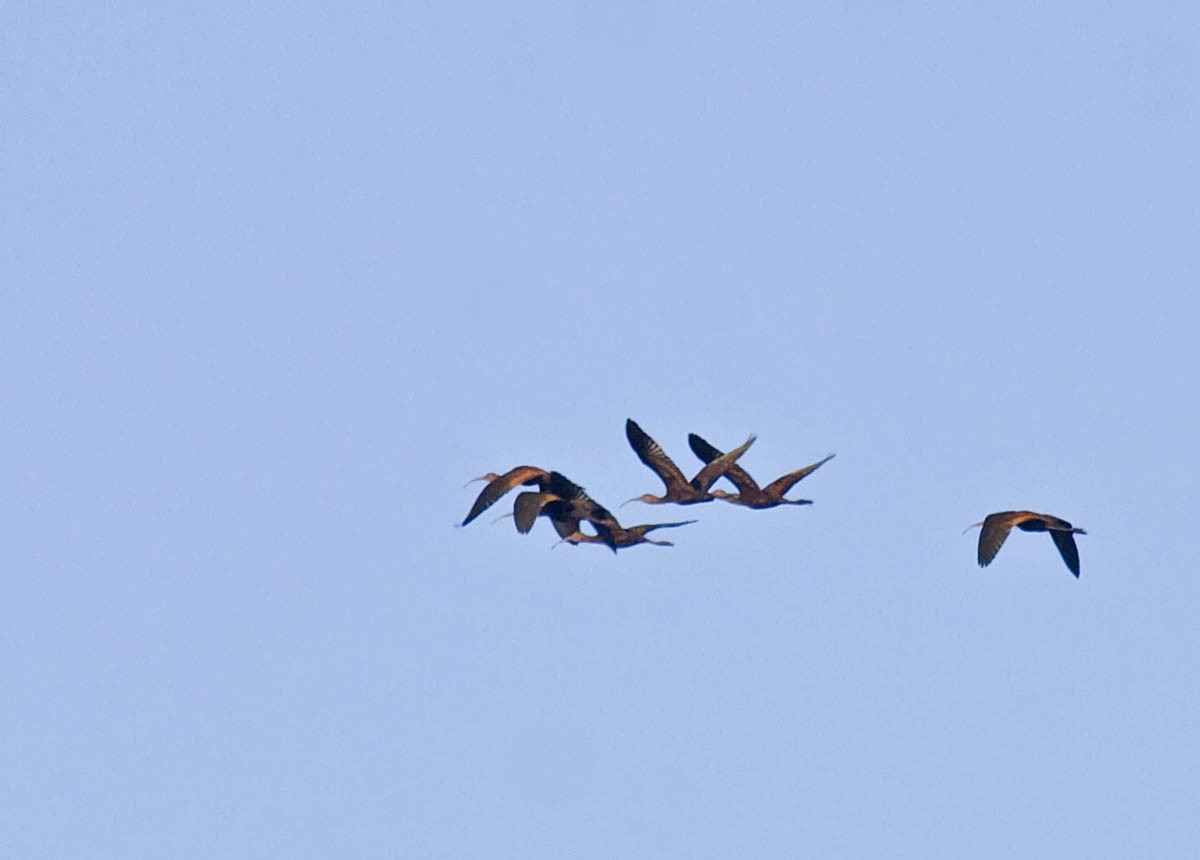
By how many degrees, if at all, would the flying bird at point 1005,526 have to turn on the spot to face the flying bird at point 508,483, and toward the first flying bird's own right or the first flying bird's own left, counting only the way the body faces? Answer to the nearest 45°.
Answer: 0° — it already faces it

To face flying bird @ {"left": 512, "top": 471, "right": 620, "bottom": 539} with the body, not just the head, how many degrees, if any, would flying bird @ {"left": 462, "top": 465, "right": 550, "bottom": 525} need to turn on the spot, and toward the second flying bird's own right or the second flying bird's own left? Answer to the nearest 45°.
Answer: approximately 180°

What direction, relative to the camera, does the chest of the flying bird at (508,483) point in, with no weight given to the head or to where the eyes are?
to the viewer's left

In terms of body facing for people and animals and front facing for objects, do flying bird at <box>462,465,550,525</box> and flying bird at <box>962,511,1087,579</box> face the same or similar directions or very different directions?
same or similar directions

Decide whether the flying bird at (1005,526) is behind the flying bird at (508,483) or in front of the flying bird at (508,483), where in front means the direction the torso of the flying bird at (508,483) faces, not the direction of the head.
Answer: behind

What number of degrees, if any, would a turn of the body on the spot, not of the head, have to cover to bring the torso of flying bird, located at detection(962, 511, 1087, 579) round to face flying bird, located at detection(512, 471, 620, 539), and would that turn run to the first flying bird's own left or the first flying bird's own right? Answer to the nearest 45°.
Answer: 0° — it already faces it

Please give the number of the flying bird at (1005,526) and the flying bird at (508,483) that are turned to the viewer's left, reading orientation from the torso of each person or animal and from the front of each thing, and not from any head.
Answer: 2

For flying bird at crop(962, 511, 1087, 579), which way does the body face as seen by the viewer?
to the viewer's left
